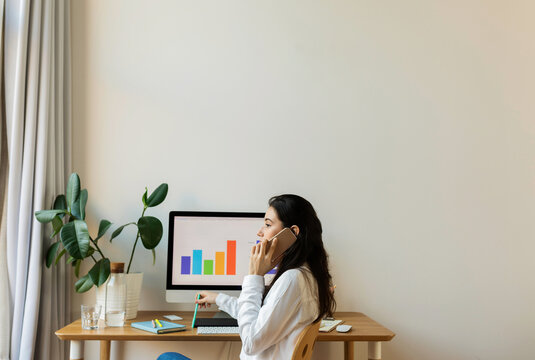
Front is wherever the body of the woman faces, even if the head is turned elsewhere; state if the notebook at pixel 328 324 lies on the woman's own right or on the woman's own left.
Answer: on the woman's own right

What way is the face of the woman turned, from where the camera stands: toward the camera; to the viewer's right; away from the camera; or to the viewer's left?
to the viewer's left

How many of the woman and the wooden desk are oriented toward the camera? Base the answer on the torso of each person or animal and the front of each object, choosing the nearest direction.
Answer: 1

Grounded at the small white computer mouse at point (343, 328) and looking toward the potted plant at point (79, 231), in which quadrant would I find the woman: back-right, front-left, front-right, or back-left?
front-left

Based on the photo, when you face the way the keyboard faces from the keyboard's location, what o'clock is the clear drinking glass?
The clear drinking glass is roughly at 3 o'clock from the keyboard.

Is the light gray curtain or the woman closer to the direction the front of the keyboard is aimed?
the woman

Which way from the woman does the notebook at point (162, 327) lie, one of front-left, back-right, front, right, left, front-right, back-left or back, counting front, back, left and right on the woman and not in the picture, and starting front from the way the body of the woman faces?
front-right

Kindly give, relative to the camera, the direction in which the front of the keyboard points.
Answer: facing the viewer

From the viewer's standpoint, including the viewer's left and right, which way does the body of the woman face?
facing to the left of the viewer

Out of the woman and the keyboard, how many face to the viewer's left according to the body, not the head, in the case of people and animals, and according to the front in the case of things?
1
